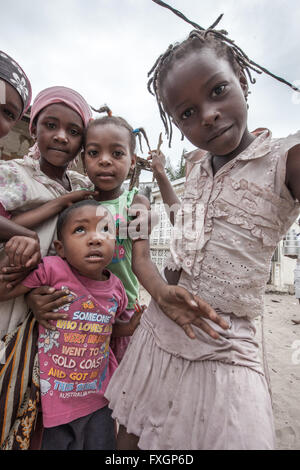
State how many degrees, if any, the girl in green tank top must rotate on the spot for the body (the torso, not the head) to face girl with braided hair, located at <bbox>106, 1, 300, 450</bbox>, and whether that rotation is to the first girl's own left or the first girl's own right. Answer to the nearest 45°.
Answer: approximately 45° to the first girl's own left

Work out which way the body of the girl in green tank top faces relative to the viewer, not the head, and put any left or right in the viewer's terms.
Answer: facing the viewer

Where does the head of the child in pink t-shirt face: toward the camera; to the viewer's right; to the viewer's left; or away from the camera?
toward the camera

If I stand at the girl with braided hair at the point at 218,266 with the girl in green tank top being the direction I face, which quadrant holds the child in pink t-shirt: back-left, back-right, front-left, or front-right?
front-left

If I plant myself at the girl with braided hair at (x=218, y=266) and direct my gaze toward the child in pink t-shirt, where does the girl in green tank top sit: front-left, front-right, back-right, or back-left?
front-right

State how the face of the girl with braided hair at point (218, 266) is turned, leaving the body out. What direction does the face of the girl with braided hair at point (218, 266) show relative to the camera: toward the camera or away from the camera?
toward the camera

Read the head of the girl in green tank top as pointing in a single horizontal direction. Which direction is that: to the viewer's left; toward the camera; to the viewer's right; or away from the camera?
toward the camera
